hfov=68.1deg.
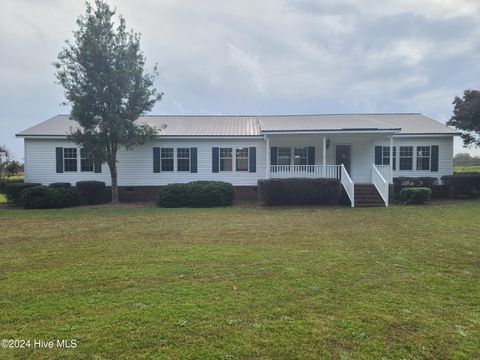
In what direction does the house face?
toward the camera

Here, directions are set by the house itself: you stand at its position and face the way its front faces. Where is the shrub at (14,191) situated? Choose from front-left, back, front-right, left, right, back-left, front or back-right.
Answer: right

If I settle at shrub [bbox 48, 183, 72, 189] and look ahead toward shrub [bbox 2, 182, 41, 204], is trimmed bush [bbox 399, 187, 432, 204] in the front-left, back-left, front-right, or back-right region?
back-left

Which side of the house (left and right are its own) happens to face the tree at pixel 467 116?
left

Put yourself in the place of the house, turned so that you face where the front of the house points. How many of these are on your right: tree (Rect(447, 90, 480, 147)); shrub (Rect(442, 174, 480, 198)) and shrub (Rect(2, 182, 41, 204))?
1

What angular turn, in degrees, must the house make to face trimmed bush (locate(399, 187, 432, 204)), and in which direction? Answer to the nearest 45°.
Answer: approximately 90° to its left

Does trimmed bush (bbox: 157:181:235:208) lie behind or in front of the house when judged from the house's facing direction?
in front

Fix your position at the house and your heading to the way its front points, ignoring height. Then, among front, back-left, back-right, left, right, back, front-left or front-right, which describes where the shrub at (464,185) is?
left
